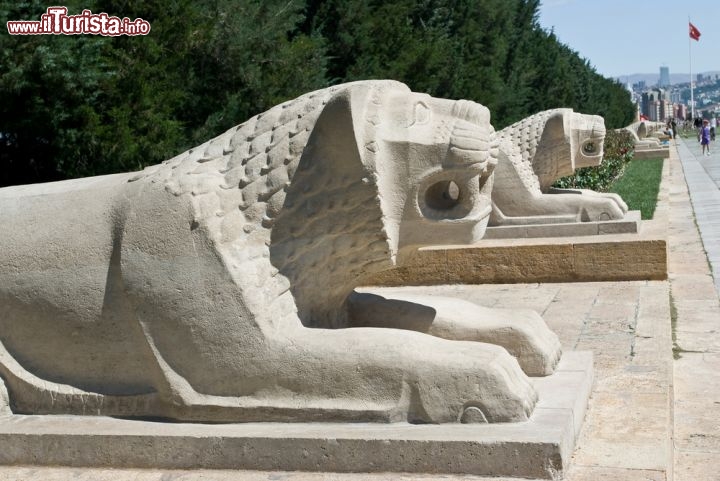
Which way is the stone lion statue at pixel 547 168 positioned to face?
to the viewer's right

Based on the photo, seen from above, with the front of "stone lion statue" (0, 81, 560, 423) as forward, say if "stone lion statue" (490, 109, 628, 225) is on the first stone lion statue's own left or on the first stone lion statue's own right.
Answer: on the first stone lion statue's own left

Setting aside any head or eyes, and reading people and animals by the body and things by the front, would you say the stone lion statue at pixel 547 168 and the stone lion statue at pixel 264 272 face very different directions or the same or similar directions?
same or similar directions

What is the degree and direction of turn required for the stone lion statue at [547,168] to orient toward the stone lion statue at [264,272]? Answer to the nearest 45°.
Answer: approximately 90° to its right

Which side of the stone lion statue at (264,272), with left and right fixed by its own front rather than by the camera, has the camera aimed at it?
right

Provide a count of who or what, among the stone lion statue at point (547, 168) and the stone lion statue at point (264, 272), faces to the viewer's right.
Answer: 2

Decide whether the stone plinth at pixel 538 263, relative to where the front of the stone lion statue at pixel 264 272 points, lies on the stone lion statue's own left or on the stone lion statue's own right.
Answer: on the stone lion statue's own left
